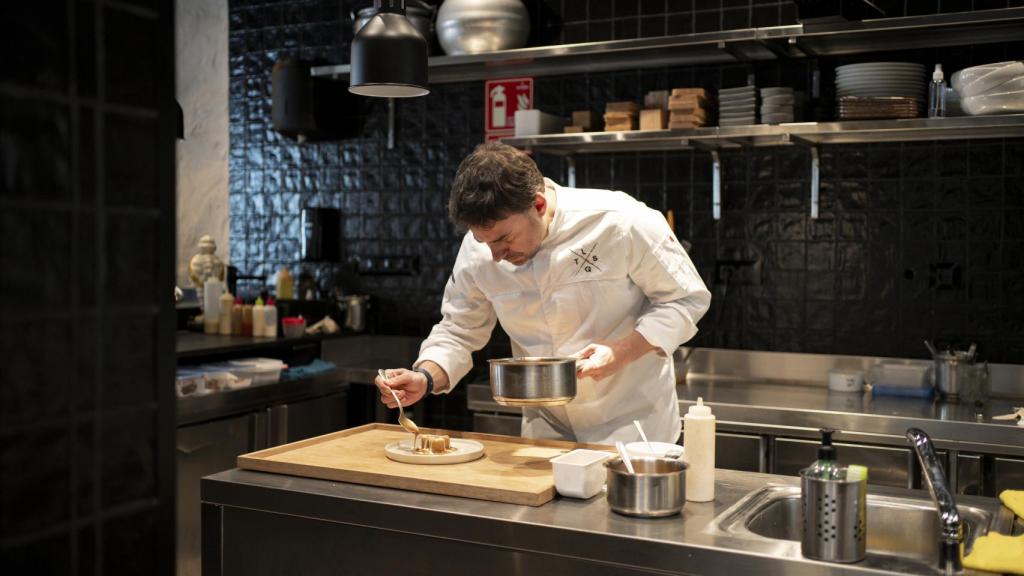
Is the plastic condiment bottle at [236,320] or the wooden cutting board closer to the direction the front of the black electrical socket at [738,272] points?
the wooden cutting board

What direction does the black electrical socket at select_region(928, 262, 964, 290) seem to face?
toward the camera

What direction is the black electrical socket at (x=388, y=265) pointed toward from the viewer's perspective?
toward the camera

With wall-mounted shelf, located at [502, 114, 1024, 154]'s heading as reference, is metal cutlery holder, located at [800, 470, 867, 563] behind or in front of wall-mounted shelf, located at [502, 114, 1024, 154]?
in front

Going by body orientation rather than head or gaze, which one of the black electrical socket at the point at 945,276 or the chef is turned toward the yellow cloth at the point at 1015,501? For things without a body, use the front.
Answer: the black electrical socket

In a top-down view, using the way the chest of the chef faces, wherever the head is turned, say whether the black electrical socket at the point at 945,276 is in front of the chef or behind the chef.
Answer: behind

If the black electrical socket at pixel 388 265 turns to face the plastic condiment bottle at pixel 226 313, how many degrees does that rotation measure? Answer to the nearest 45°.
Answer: approximately 90° to its right

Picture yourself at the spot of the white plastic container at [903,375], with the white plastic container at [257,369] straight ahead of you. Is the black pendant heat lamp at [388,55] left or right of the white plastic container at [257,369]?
left

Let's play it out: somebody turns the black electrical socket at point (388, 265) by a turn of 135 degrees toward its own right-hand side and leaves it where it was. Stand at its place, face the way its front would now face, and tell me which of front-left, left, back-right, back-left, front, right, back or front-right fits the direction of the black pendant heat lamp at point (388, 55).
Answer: back-left

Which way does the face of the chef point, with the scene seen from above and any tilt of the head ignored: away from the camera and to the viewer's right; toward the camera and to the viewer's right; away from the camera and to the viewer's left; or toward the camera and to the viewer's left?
toward the camera and to the viewer's left

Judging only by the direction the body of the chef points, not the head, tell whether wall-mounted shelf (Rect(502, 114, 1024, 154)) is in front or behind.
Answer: behind

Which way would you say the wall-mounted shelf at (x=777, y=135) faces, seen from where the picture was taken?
facing the viewer

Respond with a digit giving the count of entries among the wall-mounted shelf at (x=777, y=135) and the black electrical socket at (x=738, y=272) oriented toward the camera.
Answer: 2
